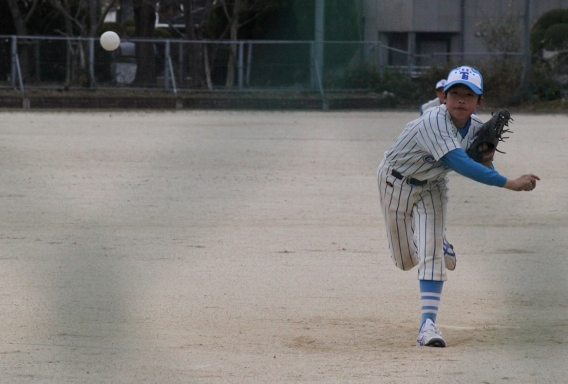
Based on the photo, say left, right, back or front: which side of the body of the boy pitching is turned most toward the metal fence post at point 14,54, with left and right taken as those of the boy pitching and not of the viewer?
back

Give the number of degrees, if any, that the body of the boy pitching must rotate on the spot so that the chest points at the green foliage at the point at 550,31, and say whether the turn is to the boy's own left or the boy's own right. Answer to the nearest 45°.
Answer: approximately 135° to the boy's own left

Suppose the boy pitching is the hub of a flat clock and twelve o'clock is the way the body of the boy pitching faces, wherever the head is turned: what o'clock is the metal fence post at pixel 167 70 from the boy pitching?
The metal fence post is roughly at 7 o'clock from the boy pitching.

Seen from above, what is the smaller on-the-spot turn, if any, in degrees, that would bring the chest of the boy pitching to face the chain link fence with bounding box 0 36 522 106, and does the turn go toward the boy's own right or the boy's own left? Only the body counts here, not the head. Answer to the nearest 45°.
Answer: approximately 135° to the boy's own left

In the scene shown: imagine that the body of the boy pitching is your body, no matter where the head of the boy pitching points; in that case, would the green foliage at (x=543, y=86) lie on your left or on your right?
on your left

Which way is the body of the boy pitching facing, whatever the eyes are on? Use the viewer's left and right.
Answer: facing the viewer and to the right of the viewer
